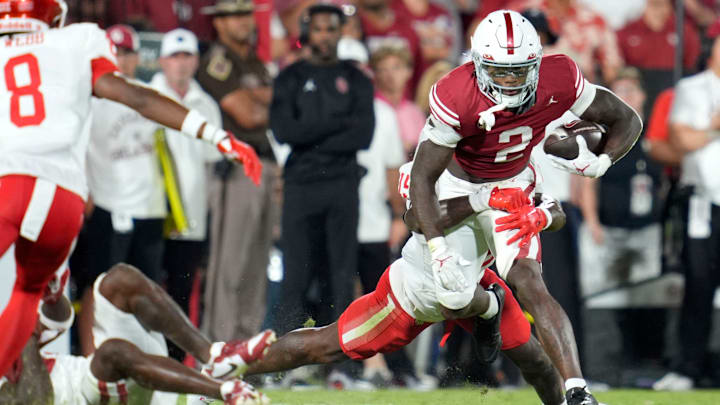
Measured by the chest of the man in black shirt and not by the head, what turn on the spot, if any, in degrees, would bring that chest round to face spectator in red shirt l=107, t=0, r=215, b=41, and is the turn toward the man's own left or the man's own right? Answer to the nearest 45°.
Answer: approximately 135° to the man's own right

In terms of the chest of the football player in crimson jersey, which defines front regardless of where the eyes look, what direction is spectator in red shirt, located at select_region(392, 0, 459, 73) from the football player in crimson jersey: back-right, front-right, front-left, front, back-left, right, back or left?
back

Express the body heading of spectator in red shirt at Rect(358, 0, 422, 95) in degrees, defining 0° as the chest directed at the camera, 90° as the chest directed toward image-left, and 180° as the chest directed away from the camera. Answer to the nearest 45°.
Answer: approximately 0°

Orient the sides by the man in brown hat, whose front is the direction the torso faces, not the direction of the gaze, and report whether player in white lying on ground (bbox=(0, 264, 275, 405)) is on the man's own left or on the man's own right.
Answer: on the man's own right
